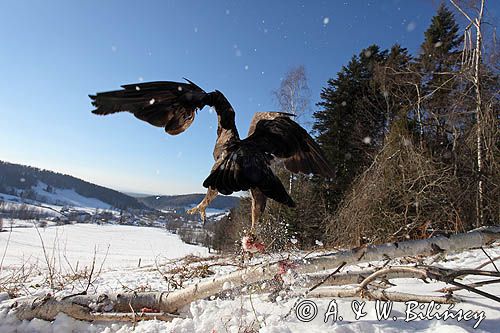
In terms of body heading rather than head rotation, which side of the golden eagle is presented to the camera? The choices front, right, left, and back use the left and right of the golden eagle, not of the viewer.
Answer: back
